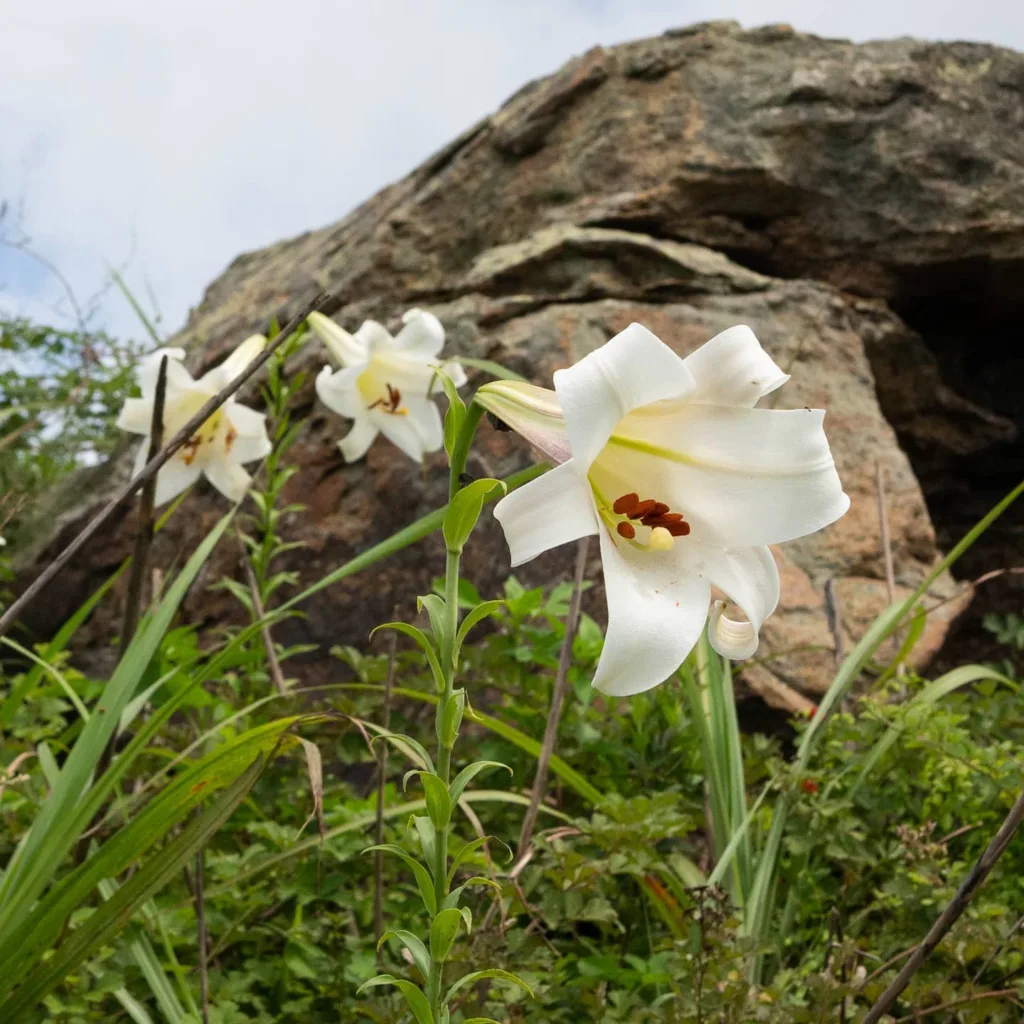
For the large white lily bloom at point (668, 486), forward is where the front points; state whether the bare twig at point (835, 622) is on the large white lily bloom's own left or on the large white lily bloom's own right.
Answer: on the large white lily bloom's own left

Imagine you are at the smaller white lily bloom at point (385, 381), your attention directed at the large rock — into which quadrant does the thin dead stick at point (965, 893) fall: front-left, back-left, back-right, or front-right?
back-right

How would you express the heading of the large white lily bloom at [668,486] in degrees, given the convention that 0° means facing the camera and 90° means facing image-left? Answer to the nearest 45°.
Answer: approximately 315°
